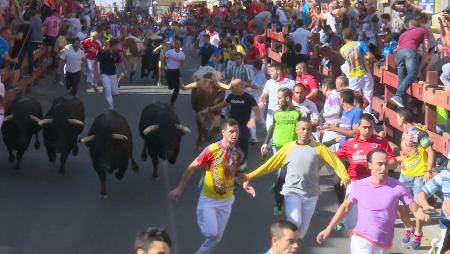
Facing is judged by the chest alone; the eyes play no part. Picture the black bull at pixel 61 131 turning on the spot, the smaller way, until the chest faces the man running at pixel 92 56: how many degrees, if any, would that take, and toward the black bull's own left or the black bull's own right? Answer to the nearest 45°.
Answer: approximately 180°

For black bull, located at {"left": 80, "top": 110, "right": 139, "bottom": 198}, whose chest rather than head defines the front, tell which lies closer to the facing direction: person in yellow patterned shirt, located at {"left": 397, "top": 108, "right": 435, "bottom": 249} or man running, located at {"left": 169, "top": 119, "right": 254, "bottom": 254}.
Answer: the man running

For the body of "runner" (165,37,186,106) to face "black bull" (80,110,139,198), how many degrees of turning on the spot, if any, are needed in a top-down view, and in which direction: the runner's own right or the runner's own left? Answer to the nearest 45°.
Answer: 0° — they already face it

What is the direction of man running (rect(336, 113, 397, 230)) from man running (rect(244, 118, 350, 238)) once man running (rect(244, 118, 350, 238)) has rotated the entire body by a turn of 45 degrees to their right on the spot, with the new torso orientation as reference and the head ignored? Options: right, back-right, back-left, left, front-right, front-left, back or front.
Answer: back

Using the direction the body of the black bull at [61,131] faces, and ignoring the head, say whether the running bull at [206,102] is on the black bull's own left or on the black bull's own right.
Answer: on the black bull's own left

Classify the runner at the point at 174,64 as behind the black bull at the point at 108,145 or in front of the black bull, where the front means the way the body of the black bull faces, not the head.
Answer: behind

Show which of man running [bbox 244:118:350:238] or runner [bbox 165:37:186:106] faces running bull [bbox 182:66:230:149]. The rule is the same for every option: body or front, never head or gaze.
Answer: the runner

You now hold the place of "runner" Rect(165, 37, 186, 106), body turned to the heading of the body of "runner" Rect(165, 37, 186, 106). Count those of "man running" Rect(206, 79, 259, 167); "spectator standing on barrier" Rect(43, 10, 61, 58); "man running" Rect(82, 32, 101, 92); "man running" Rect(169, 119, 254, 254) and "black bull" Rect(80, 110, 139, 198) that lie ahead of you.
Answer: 3

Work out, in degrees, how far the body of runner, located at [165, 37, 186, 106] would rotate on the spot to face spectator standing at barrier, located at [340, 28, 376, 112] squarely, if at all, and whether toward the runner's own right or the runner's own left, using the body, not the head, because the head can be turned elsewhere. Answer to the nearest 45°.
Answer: approximately 45° to the runner's own left
